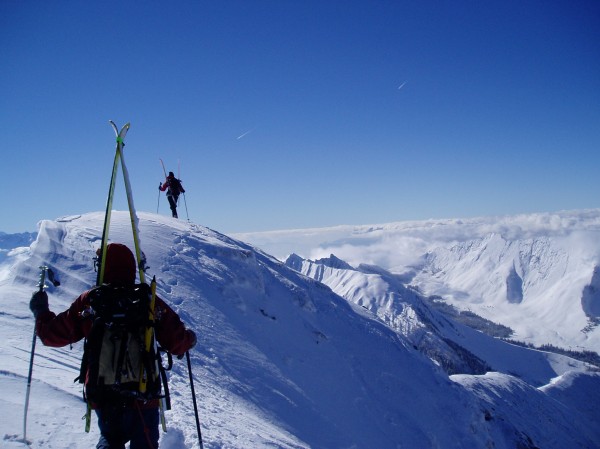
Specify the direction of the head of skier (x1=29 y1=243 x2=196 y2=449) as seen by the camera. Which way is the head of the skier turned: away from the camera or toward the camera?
away from the camera

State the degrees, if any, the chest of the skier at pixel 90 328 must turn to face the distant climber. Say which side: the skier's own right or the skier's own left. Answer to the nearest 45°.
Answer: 0° — they already face them

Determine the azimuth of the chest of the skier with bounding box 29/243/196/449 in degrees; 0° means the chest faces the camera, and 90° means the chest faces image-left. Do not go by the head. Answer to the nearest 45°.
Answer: approximately 180°
